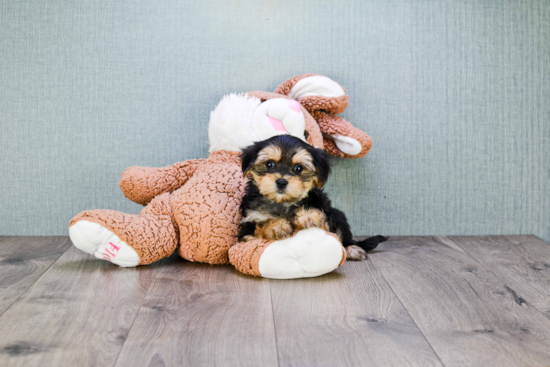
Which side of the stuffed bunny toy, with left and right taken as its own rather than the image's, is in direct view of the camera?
front
